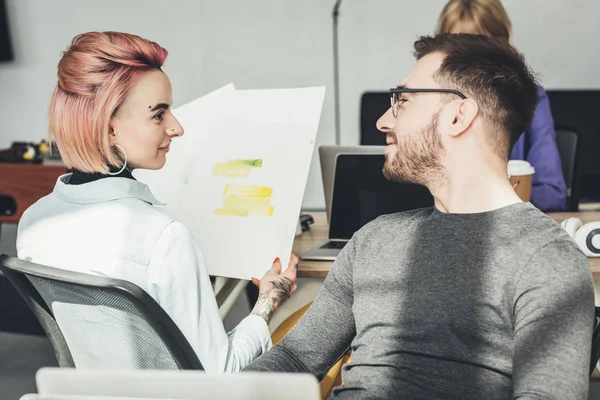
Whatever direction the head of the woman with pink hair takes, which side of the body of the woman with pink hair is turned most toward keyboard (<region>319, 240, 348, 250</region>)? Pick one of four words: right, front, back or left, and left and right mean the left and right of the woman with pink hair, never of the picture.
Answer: front

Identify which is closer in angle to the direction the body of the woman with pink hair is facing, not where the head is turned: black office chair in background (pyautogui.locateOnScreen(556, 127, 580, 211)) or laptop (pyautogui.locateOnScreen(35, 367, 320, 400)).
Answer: the black office chair in background

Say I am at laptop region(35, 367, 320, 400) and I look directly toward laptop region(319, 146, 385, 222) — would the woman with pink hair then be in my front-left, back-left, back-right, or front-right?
front-left

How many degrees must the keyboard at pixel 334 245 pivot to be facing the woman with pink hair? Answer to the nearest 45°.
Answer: approximately 45° to its right

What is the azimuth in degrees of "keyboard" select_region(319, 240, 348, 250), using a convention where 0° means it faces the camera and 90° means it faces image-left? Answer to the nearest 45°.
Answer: approximately 0°

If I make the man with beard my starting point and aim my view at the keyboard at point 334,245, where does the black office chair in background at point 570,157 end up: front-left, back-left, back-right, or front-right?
front-right

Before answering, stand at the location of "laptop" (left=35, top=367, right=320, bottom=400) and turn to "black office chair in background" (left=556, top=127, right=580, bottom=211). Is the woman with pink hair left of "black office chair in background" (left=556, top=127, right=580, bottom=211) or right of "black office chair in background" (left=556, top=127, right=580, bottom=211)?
left

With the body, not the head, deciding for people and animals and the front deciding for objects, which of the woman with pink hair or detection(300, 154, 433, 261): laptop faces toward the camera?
the laptop

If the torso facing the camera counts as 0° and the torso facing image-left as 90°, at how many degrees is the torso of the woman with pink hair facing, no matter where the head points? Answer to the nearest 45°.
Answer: approximately 225°

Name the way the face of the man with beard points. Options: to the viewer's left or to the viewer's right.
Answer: to the viewer's left

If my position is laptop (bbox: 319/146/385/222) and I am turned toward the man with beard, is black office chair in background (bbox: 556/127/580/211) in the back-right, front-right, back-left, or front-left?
back-left

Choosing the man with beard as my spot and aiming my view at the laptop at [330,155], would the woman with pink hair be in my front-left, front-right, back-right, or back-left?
front-left

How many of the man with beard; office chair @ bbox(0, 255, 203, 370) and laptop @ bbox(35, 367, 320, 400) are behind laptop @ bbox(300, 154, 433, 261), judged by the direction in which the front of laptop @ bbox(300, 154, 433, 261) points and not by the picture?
0

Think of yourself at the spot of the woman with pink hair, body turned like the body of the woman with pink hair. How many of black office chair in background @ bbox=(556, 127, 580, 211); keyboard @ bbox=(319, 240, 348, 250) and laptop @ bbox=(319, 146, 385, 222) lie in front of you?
3

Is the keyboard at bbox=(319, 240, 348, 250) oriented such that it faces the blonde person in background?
no

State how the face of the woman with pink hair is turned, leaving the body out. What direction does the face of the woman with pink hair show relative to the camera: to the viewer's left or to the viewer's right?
to the viewer's right

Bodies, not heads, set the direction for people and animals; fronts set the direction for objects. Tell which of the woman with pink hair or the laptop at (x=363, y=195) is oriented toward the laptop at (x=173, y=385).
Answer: the laptop at (x=363, y=195)
